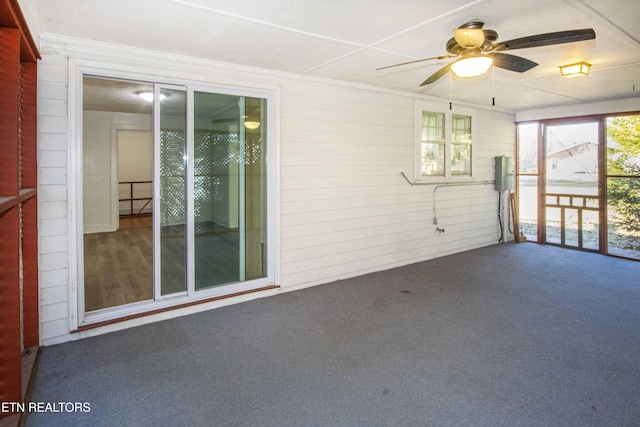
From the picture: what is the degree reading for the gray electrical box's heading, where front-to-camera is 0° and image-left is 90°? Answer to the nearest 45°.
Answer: approximately 315°

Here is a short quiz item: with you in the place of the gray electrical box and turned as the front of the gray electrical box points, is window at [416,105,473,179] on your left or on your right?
on your right

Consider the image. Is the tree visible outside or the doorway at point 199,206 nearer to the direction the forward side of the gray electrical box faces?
the tree visible outside

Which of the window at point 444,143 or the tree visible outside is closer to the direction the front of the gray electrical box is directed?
the tree visible outside

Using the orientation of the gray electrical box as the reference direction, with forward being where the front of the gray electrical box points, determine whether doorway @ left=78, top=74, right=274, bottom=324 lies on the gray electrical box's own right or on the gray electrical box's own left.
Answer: on the gray electrical box's own right
